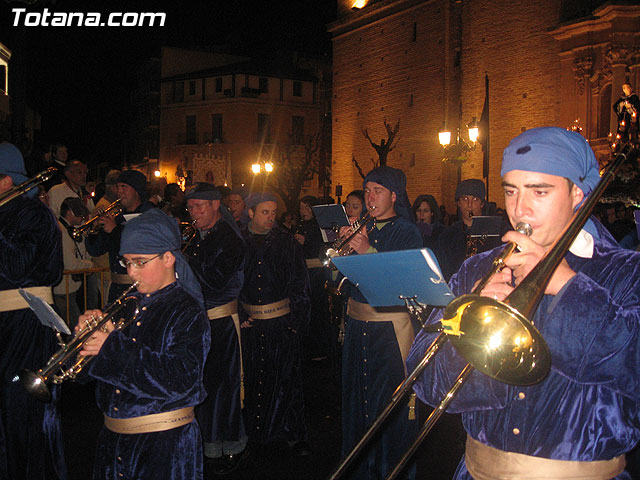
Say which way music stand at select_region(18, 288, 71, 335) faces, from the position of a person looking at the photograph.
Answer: facing away from the viewer and to the right of the viewer

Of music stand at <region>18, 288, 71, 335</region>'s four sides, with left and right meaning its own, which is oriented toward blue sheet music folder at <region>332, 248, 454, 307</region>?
right

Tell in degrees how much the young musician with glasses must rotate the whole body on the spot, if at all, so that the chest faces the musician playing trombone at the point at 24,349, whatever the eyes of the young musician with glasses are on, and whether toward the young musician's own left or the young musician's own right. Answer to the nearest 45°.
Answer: approximately 90° to the young musician's own right

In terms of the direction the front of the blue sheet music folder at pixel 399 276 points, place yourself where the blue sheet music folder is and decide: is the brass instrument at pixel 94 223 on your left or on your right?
on your left

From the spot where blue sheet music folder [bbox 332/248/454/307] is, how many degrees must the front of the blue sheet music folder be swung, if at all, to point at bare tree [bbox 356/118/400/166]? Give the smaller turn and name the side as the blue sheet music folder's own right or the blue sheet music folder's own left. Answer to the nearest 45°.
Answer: approximately 45° to the blue sheet music folder's own left

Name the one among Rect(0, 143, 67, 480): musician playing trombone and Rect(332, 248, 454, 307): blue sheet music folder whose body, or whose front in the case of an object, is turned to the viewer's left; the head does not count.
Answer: the musician playing trombone

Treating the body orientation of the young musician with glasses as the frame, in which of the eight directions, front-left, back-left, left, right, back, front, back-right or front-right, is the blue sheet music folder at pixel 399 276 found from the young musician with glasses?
left

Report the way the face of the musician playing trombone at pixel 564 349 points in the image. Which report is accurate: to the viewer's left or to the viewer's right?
to the viewer's left

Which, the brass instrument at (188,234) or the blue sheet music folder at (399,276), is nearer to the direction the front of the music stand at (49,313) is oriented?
the brass instrument

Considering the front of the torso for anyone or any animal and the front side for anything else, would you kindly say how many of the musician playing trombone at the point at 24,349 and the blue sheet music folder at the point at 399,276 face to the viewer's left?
1

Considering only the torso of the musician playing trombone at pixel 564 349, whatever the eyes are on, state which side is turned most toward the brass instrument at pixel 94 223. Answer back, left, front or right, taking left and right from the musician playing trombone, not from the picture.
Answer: right

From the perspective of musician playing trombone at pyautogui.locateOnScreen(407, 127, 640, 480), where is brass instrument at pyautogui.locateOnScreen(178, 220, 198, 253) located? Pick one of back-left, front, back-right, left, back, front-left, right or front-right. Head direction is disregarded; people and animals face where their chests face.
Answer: right

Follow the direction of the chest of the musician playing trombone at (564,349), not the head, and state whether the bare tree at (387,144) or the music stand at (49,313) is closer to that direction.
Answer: the music stand

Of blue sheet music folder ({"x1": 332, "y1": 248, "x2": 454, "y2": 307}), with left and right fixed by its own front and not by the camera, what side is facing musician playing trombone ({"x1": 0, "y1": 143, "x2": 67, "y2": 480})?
left
